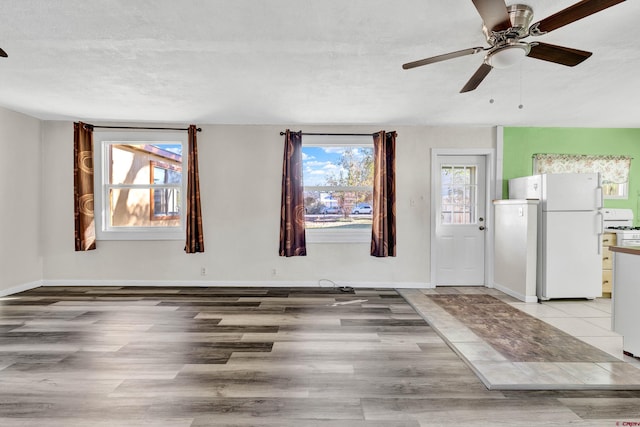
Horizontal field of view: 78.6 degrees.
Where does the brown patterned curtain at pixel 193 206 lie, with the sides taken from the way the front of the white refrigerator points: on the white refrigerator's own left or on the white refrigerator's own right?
on the white refrigerator's own right

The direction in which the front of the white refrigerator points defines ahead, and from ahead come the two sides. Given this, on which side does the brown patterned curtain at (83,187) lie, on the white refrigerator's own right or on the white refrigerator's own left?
on the white refrigerator's own right

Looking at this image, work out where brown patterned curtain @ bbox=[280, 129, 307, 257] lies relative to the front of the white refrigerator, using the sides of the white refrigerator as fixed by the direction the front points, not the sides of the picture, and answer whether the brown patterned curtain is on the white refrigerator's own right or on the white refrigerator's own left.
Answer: on the white refrigerator's own right

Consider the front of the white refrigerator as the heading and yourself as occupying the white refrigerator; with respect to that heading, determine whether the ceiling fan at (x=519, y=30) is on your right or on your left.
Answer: on your right

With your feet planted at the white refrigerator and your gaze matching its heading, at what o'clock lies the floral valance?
The floral valance is roughly at 8 o'clock from the white refrigerator.

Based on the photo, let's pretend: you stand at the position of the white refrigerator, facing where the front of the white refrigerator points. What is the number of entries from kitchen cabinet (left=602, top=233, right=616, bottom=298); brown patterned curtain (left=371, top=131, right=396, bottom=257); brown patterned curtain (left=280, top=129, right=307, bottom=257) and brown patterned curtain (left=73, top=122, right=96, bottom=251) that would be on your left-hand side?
1

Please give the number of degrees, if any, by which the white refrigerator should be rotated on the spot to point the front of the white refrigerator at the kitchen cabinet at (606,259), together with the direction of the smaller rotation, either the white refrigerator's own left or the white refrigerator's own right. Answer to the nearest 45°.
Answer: approximately 90° to the white refrigerator's own left

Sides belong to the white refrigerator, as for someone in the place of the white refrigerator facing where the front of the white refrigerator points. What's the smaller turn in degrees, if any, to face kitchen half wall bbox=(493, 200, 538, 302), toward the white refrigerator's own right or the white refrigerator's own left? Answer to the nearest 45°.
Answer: approximately 135° to the white refrigerator's own right

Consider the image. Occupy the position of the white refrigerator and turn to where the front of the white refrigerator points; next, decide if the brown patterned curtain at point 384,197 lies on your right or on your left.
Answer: on your right

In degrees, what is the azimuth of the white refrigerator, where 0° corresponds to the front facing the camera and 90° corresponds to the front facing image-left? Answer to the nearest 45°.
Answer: approximately 315°
